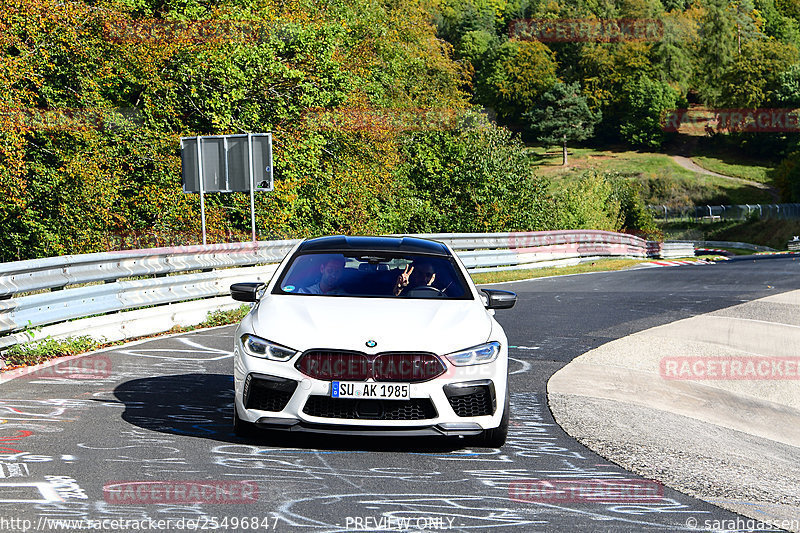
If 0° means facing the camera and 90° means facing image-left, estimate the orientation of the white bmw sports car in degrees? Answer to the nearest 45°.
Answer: approximately 0°
